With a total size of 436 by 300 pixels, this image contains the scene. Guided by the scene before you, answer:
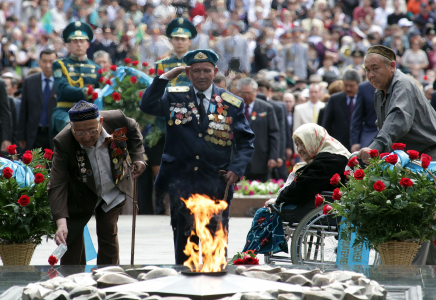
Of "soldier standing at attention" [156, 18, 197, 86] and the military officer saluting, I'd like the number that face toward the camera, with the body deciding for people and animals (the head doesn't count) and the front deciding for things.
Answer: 2

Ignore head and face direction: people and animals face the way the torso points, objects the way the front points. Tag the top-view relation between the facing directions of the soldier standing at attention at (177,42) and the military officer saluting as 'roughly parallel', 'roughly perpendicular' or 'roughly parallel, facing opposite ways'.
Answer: roughly parallel

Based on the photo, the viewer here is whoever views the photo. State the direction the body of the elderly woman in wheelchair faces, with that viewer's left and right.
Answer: facing to the left of the viewer

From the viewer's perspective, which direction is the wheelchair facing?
to the viewer's left

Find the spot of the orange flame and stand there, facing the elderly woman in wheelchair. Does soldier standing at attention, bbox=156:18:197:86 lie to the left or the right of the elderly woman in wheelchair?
left

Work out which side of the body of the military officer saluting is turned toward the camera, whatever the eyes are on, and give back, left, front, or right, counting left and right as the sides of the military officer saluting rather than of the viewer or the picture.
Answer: front

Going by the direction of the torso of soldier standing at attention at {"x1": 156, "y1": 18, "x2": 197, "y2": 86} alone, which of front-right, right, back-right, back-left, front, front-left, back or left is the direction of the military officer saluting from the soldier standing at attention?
front

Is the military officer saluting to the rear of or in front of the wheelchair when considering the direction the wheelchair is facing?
in front

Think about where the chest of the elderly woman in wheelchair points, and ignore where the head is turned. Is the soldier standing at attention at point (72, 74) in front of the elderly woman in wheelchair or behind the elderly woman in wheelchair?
in front

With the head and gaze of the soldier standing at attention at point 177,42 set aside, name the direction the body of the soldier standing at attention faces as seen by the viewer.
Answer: toward the camera

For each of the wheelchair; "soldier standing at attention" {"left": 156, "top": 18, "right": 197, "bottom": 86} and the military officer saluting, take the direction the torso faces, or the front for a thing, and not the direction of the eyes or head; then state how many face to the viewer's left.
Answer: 1

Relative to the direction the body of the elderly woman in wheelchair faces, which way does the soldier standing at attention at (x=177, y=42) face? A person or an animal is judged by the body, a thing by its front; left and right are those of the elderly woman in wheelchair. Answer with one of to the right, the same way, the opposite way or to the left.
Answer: to the left

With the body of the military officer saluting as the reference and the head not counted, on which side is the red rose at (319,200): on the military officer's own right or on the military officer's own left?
on the military officer's own left

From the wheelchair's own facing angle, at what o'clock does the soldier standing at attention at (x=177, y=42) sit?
The soldier standing at attention is roughly at 2 o'clock from the wheelchair.
